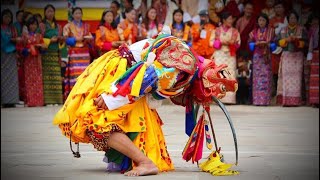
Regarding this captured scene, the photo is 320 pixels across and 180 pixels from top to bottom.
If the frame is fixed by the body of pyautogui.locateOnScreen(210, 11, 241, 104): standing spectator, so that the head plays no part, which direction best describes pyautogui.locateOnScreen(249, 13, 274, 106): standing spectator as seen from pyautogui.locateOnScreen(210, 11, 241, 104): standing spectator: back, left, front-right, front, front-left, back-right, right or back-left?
left

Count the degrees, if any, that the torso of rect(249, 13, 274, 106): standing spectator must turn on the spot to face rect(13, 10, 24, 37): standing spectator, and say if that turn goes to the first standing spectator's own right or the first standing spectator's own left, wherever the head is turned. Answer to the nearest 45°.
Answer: approximately 90° to the first standing spectator's own right

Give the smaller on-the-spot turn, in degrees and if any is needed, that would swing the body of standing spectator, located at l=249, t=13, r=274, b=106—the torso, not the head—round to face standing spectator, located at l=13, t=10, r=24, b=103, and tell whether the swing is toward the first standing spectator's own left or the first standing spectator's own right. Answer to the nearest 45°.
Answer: approximately 90° to the first standing spectator's own right

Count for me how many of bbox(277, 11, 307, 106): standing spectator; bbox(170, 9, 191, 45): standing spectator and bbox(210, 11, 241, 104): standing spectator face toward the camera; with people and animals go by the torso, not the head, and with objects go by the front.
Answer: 3

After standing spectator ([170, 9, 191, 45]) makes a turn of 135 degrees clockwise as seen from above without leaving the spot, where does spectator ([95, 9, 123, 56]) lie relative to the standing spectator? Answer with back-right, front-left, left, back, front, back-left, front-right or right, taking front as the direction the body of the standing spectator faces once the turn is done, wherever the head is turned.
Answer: front-left

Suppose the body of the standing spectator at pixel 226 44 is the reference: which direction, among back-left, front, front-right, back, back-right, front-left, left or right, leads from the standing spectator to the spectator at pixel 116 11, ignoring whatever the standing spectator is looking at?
right

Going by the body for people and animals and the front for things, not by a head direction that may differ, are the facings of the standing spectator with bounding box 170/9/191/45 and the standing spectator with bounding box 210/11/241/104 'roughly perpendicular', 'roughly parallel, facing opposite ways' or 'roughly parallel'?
roughly parallel

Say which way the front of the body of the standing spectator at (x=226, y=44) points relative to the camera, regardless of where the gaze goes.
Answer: toward the camera

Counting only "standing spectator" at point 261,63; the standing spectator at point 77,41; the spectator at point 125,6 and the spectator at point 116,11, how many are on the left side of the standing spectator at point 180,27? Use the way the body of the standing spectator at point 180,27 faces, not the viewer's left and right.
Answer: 1

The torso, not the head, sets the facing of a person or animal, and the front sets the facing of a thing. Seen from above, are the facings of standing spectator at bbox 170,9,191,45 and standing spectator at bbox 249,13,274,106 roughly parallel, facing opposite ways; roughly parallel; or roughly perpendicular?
roughly parallel

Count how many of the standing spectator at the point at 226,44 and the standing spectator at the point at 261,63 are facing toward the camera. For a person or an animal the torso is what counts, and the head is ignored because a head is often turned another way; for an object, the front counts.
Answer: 2

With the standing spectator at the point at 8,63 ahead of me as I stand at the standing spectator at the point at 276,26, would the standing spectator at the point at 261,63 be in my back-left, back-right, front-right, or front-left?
front-left

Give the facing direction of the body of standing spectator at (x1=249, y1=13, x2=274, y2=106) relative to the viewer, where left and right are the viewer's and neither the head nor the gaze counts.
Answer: facing the viewer

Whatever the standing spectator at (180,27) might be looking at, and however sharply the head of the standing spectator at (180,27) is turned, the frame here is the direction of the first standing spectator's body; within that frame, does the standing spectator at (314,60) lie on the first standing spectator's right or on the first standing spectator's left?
on the first standing spectator's left

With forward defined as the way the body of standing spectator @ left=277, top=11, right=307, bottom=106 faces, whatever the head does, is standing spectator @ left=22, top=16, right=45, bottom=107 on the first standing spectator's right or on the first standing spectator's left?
on the first standing spectator's right

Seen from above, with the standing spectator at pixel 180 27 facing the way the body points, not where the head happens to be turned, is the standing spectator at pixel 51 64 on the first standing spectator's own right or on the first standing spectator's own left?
on the first standing spectator's own right

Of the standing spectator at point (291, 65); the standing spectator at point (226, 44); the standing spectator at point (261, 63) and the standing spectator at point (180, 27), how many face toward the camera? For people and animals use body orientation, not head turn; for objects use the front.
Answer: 4

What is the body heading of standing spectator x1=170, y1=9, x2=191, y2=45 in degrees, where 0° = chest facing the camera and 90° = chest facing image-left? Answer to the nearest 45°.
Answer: approximately 0°
